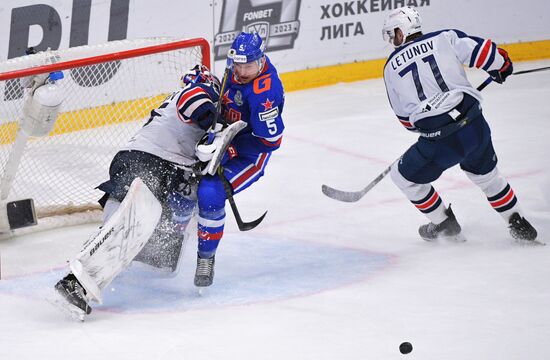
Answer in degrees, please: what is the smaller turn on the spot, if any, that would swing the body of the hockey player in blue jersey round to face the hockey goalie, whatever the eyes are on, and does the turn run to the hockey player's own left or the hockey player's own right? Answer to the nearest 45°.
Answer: approximately 45° to the hockey player's own right

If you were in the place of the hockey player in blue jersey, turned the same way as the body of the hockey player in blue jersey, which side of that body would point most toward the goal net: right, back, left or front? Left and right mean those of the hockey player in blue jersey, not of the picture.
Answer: right

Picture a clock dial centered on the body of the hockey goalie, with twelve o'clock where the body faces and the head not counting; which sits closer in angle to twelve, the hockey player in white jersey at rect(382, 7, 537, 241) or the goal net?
the hockey player in white jersey

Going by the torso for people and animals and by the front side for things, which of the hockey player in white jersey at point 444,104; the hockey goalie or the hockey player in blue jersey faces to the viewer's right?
the hockey goalie

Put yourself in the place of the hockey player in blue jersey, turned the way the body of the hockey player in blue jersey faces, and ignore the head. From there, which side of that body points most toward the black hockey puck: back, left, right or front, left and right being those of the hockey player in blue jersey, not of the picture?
left

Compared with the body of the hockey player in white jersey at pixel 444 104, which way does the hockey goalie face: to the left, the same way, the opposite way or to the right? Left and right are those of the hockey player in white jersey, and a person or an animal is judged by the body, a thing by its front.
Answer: to the right

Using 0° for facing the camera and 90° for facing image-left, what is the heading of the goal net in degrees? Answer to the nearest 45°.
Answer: approximately 315°

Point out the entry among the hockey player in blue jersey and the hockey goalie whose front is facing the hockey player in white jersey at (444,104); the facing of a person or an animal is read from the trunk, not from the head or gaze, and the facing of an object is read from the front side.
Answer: the hockey goalie

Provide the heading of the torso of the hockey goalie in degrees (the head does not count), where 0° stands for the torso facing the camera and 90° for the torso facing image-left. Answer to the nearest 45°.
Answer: approximately 270°

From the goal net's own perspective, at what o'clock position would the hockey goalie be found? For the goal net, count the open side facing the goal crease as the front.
The hockey goalie is roughly at 1 o'clock from the goal net.
